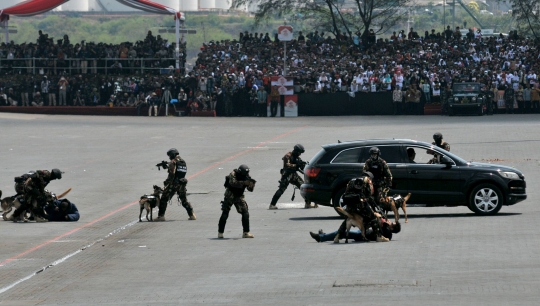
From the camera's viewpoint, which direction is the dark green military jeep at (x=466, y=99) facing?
toward the camera

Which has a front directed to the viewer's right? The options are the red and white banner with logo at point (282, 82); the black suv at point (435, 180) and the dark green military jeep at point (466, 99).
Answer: the black suv at point (435, 180)

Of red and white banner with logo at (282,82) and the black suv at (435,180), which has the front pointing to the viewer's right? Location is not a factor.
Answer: the black suv

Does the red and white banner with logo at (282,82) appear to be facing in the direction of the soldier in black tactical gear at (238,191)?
yes

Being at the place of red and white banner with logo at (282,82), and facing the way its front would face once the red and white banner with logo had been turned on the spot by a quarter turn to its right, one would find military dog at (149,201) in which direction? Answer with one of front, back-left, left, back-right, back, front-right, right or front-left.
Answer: left

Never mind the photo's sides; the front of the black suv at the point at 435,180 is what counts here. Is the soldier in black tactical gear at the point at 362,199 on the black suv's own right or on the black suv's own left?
on the black suv's own right

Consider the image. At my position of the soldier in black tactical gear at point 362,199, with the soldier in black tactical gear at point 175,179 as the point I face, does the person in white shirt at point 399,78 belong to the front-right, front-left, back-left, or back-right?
front-right

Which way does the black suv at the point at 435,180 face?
to the viewer's right

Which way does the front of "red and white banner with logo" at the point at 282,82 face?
toward the camera

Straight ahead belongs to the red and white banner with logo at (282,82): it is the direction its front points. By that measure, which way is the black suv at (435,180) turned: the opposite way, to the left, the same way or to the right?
to the left

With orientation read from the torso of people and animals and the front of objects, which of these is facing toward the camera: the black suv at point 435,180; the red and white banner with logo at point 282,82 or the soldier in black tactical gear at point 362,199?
the red and white banner with logo

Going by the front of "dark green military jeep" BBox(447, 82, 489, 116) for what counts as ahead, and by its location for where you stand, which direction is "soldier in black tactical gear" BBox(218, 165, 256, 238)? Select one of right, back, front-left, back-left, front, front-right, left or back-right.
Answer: front

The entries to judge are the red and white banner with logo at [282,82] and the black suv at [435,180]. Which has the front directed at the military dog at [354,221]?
the red and white banner with logo
